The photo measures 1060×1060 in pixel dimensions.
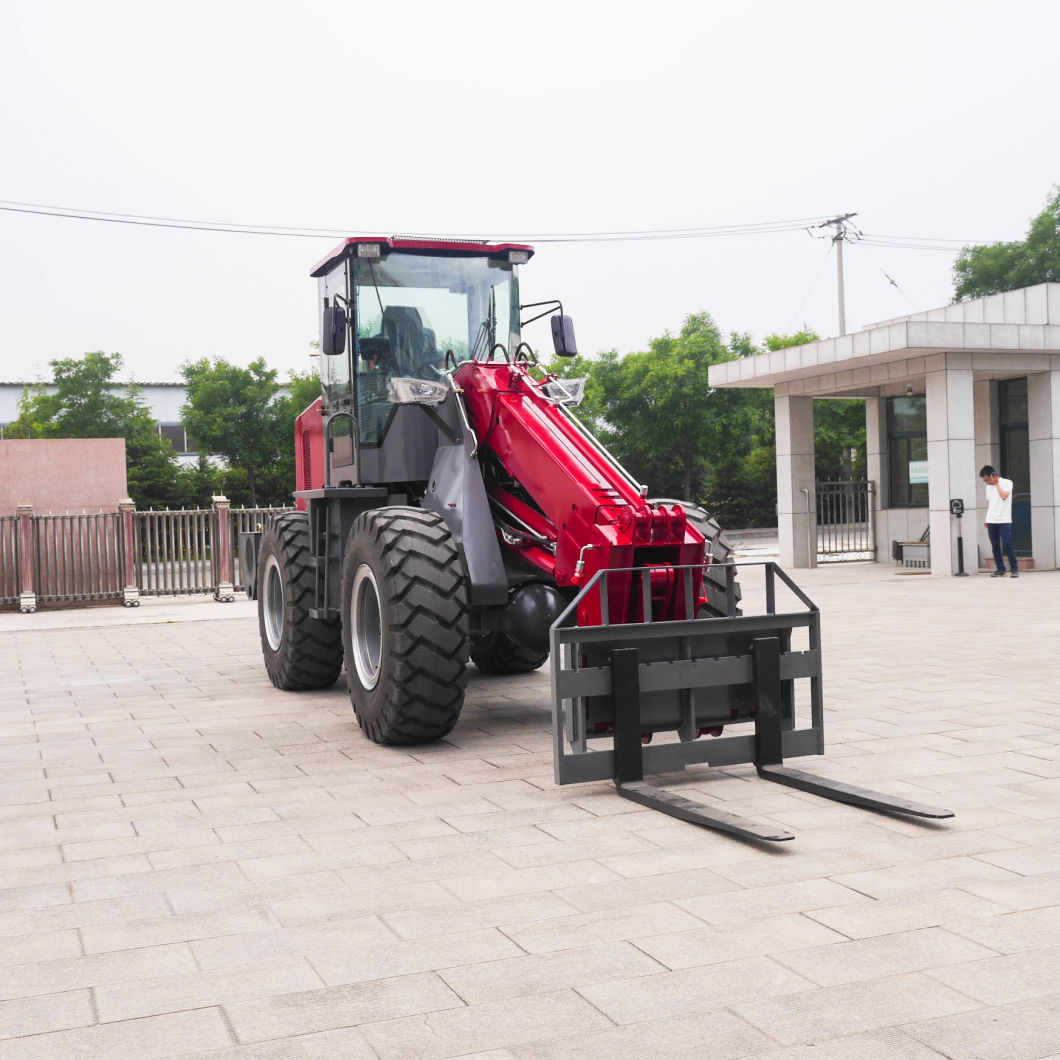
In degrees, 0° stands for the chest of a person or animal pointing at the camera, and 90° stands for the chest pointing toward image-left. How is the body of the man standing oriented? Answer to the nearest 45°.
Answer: approximately 45°

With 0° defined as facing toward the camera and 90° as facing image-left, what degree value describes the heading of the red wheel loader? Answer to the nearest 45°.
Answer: approximately 315°

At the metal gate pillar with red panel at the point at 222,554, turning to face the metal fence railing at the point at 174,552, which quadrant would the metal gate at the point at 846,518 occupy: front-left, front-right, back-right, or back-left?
back-right

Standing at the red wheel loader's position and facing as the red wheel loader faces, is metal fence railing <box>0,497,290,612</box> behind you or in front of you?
behind

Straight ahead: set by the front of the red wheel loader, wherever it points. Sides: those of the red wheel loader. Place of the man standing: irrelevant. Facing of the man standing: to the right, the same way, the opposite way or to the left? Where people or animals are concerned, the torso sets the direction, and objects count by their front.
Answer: to the right

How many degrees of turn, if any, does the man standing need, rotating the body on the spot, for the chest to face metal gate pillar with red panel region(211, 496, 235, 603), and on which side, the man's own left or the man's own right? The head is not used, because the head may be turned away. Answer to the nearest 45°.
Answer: approximately 45° to the man's own right

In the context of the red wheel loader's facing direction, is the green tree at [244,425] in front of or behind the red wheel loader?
behind

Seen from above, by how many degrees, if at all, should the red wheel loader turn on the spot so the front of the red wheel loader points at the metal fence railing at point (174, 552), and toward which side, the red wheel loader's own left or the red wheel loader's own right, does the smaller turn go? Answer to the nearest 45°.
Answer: approximately 180°
